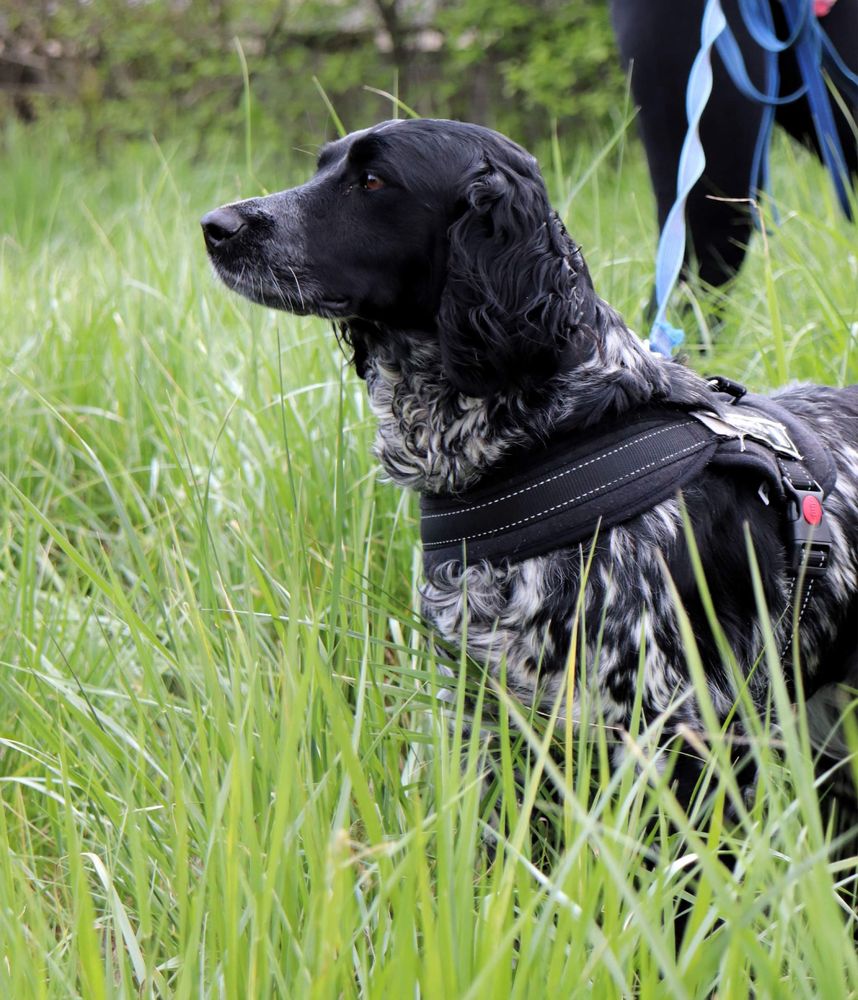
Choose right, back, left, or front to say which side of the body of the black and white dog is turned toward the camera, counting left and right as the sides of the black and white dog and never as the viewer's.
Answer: left
